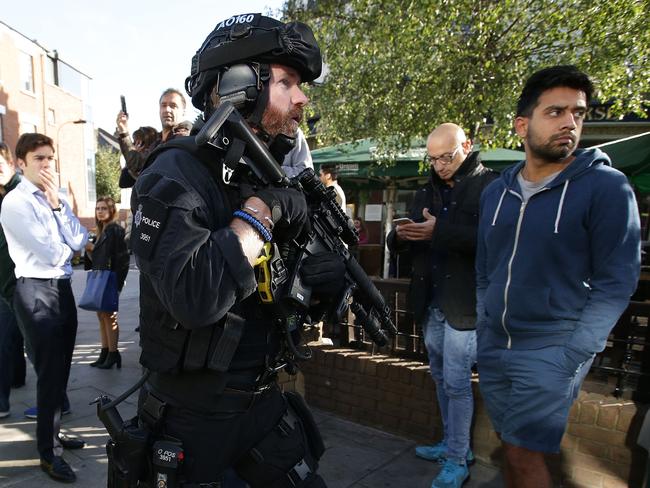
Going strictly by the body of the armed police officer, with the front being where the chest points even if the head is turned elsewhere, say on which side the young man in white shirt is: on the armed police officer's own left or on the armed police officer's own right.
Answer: on the armed police officer's own left

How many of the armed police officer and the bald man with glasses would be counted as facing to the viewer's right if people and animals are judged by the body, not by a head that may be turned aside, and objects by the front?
1

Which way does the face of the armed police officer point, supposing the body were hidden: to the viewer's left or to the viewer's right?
to the viewer's right

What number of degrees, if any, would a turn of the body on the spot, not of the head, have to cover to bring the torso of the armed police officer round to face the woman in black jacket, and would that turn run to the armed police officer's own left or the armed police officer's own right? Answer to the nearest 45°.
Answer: approximately 90° to the armed police officer's own left

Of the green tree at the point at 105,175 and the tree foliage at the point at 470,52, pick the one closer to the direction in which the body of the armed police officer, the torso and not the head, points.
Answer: the tree foliage

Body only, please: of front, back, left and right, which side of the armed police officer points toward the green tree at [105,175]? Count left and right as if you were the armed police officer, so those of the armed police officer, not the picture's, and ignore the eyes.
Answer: left

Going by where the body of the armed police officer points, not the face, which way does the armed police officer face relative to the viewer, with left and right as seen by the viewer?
facing to the right of the viewer

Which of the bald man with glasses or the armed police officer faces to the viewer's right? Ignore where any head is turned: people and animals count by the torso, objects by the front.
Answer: the armed police officer

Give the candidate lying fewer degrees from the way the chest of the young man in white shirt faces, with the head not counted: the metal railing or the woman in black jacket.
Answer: the metal railing
